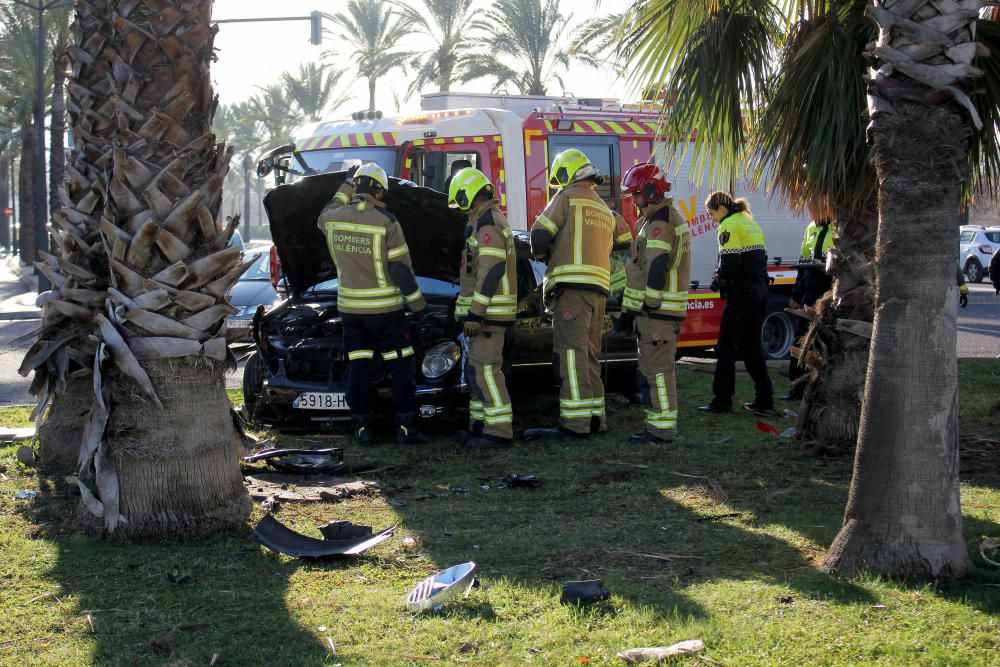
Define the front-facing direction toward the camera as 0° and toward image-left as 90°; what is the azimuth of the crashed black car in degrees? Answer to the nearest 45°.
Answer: approximately 45°

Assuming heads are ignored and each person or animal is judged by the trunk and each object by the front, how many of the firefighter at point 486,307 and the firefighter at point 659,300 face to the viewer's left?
2

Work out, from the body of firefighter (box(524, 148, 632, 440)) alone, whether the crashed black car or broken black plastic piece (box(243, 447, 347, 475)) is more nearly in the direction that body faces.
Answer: the crashed black car

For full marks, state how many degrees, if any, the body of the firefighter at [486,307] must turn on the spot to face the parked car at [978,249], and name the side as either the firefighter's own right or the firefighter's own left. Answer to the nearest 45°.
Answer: approximately 135° to the firefighter's own right

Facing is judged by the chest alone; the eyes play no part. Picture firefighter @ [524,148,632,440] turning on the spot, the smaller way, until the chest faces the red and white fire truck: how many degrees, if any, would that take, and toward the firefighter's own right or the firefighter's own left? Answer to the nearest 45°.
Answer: approximately 45° to the firefighter's own right

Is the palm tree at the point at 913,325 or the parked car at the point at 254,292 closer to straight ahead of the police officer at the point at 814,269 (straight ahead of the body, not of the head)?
the parked car

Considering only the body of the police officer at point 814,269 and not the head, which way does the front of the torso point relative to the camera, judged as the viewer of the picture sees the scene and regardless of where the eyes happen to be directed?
to the viewer's left

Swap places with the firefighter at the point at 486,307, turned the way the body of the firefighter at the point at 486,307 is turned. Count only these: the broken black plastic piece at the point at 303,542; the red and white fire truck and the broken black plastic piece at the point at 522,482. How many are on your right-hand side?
1

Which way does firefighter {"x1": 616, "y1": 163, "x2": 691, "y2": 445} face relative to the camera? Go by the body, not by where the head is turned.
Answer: to the viewer's left

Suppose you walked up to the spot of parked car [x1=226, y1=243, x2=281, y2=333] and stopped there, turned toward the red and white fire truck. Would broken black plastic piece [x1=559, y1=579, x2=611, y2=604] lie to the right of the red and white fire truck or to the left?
right

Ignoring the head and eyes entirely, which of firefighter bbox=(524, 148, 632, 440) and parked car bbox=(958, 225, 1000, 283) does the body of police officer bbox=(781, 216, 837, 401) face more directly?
the firefighter

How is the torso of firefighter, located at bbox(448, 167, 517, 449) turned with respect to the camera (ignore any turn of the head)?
to the viewer's left

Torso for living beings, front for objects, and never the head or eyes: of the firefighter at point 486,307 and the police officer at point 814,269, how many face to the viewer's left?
2

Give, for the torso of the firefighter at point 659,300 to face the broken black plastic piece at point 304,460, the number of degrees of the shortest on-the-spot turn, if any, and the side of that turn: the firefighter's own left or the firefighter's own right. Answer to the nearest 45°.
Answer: approximately 45° to the firefighter's own left

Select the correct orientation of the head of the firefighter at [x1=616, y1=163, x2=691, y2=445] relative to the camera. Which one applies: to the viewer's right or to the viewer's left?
to the viewer's left
